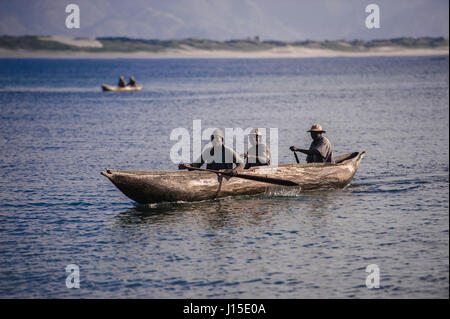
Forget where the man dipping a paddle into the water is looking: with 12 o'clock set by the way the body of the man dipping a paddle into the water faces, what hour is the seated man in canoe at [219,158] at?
The seated man in canoe is roughly at 11 o'clock from the man dipping a paddle into the water.
